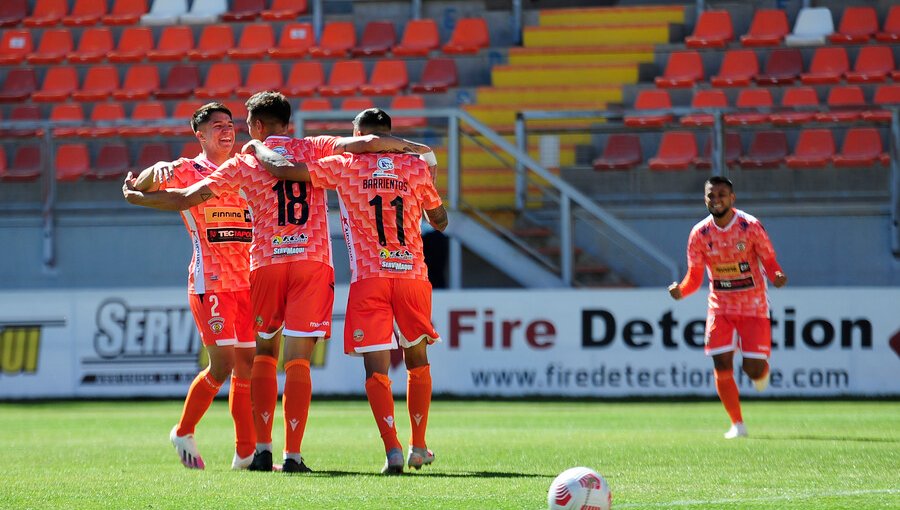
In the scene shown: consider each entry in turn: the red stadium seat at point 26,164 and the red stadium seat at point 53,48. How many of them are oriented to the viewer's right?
0

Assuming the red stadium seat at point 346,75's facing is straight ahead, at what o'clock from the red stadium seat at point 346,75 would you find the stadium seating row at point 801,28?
The stadium seating row is roughly at 8 o'clock from the red stadium seat.

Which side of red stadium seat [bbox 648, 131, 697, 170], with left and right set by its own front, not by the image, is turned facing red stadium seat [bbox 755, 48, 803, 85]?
back

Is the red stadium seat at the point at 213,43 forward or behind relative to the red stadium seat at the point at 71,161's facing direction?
behind

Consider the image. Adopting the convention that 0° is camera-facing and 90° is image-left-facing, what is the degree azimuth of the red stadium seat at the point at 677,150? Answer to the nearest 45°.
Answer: approximately 45°

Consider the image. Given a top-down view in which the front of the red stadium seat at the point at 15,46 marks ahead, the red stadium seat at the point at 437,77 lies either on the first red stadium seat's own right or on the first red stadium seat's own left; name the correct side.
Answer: on the first red stadium seat's own left

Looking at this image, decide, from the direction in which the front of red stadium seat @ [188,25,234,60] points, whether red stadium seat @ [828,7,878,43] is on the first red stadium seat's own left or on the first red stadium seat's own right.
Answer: on the first red stadium seat's own left
